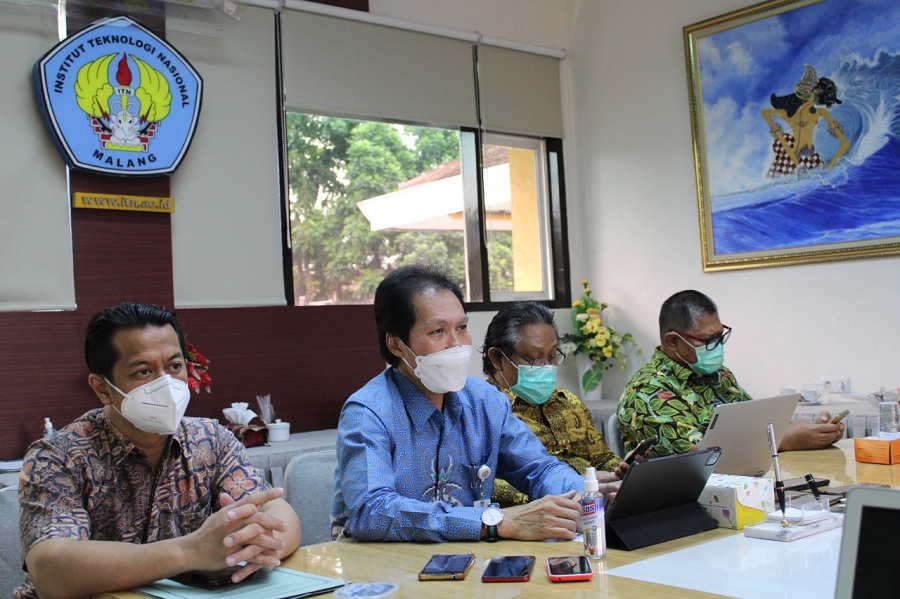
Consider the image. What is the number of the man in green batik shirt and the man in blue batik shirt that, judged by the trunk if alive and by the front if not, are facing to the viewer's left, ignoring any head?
0

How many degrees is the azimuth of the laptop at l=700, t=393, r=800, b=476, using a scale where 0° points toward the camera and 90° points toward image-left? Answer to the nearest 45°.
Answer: approximately 135°

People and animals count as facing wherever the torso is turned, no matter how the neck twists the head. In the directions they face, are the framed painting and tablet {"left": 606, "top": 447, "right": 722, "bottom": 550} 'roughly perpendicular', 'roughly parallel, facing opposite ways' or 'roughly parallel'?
roughly perpendicular

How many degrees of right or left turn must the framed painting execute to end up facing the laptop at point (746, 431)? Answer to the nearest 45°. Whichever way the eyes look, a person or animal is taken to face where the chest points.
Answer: approximately 45° to its left

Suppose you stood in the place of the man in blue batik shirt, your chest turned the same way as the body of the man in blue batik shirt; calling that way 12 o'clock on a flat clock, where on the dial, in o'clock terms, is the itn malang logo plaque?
The itn malang logo plaque is roughly at 6 o'clock from the man in blue batik shirt.

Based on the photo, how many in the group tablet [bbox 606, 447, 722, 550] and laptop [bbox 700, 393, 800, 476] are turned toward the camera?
0

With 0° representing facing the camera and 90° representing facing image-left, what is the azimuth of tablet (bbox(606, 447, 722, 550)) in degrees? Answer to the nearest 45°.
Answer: approximately 135°

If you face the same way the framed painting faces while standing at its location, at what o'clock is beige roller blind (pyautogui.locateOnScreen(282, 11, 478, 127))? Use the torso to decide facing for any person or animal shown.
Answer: The beige roller blind is roughly at 1 o'clock from the framed painting.

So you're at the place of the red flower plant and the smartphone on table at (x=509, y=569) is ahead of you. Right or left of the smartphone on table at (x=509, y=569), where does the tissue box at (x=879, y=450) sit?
left

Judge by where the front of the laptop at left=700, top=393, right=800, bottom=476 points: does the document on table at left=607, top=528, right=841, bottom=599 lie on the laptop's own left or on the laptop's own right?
on the laptop's own left
